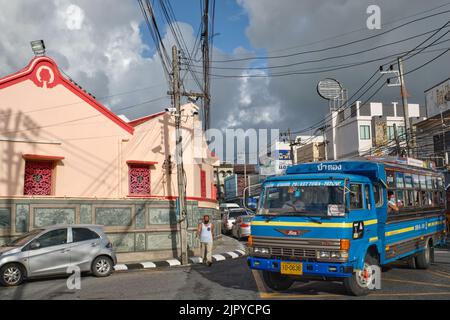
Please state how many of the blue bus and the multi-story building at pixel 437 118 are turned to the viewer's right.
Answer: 0

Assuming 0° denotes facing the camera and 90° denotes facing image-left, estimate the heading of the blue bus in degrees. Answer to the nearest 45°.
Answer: approximately 45°

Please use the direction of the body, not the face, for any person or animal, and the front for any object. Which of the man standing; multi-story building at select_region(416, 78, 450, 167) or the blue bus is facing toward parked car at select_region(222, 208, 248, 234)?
the multi-story building

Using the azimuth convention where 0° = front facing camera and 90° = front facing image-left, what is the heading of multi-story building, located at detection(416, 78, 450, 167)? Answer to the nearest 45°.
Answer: approximately 45°

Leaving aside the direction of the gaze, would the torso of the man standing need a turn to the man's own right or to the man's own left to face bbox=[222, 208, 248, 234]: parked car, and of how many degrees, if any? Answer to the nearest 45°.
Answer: approximately 180°

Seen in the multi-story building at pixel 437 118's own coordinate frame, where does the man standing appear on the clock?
The man standing is roughly at 11 o'clock from the multi-story building.

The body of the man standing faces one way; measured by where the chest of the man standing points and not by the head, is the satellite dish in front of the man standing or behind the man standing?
behind

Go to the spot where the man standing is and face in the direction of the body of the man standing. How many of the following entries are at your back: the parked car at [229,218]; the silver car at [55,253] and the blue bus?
1

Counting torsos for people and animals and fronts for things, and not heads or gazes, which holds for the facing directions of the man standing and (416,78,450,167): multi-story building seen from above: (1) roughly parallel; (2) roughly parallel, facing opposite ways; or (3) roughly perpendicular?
roughly perpendicular

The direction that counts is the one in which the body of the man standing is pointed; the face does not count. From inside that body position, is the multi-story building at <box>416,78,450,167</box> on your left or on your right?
on your left

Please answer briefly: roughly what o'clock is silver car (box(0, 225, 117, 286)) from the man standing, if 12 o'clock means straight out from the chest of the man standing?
The silver car is roughly at 2 o'clock from the man standing.

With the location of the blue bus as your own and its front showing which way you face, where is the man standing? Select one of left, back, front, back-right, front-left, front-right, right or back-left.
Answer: right

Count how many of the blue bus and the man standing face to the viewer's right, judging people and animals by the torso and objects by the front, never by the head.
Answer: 0
